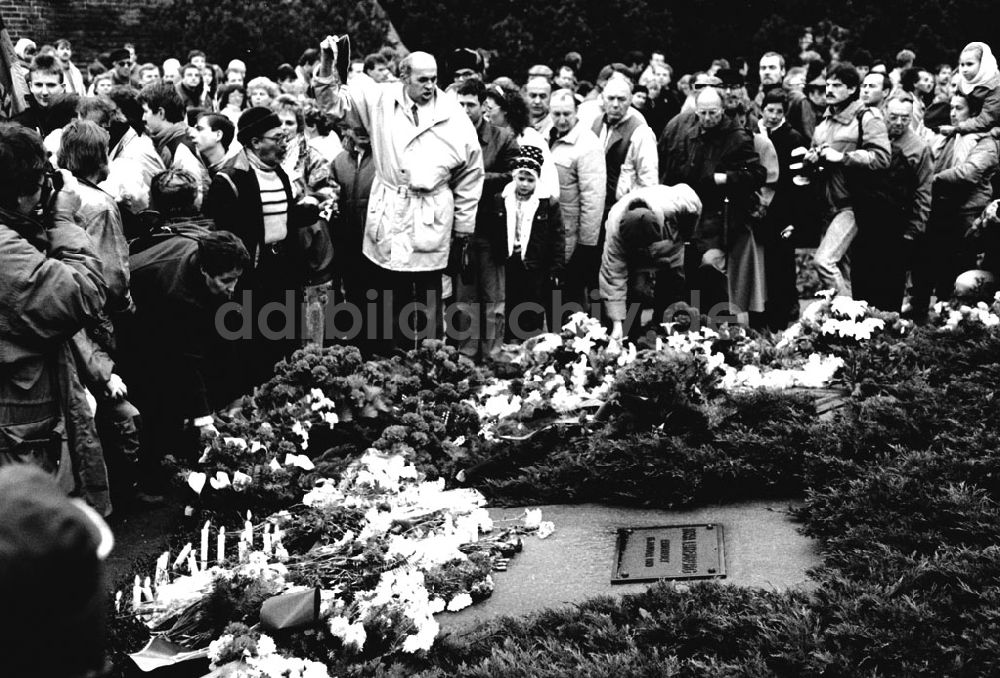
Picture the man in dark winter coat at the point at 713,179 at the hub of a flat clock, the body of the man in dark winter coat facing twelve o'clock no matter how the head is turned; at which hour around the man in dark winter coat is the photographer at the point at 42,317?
The photographer is roughly at 1 o'clock from the man in dark winter coat.

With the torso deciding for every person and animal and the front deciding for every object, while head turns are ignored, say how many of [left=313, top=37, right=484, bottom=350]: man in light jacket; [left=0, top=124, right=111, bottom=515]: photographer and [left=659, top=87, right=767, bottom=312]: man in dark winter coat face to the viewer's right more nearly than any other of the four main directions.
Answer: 1

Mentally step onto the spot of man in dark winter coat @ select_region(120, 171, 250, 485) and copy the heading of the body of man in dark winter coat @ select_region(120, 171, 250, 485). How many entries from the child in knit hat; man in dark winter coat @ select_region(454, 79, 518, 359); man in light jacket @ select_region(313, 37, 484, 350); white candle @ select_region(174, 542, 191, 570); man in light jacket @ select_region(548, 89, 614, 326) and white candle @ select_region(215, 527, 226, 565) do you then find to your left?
4

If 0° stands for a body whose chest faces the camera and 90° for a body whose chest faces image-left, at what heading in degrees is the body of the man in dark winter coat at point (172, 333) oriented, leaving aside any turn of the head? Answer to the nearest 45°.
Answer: approximately 315°

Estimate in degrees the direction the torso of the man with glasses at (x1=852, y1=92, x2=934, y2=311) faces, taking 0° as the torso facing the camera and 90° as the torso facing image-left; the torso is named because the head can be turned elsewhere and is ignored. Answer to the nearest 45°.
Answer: approximately 45°
